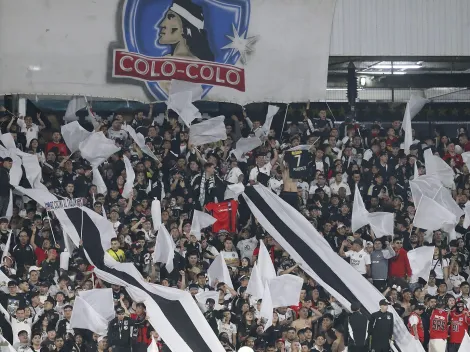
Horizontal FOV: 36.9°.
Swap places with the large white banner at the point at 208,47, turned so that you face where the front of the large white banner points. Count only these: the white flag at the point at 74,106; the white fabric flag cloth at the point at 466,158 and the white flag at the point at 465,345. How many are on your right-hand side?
1

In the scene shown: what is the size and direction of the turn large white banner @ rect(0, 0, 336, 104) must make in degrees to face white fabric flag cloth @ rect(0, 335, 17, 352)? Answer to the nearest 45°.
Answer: approximately 45° to its right

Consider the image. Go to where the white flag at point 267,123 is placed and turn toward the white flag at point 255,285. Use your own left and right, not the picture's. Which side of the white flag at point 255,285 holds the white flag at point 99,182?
right

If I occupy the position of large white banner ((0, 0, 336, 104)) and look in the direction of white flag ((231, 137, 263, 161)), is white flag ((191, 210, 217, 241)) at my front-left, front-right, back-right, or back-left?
front-right

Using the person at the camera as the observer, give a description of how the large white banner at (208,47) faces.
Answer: facing the viewer
